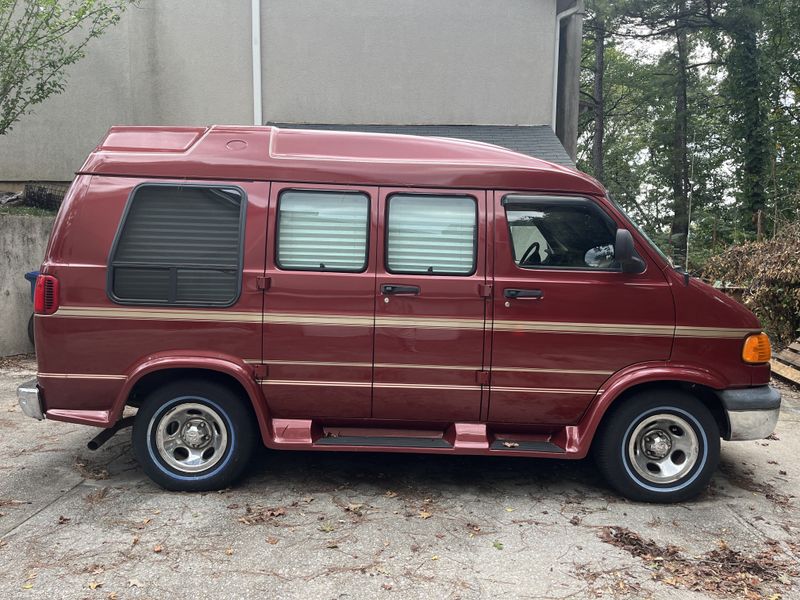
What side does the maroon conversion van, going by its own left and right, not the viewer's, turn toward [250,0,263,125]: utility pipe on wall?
left

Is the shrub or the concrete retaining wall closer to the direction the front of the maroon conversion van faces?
the shrub

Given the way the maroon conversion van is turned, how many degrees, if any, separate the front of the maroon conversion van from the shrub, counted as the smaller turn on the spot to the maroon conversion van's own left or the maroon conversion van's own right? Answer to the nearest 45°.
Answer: approximately 45° to the maroon conversion van's own left

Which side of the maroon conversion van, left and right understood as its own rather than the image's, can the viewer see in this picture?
right

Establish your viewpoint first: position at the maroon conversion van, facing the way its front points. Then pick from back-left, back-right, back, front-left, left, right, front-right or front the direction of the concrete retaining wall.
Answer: back-left
